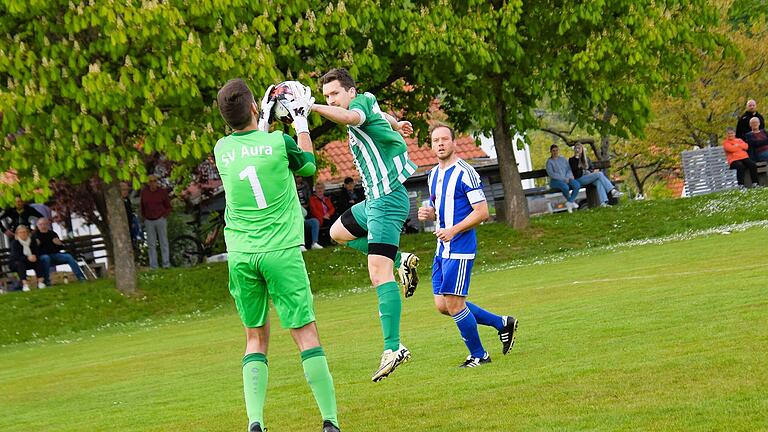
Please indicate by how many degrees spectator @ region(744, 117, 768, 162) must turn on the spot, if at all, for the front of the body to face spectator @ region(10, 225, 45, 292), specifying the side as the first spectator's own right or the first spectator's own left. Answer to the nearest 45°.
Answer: approximately 45° to the first spectator's own right

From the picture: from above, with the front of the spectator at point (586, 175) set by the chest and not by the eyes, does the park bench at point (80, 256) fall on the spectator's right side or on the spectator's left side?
on the spectator's right side

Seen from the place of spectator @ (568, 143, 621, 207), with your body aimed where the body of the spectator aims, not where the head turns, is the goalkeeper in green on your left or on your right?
on your right

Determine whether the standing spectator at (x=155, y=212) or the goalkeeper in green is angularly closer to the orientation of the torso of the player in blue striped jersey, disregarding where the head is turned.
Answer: the goalkeeper in green
